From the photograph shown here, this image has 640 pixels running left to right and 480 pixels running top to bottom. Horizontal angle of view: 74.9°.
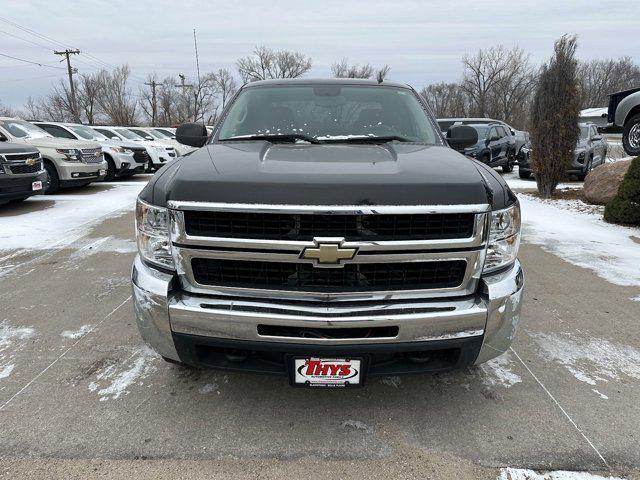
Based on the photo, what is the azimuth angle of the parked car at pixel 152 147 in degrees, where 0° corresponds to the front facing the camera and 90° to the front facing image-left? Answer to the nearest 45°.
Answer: approximately 315°

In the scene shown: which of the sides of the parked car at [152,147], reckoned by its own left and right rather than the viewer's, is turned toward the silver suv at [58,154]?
right

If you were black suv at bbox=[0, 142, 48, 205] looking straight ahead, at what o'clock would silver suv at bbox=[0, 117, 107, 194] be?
The silver suv is roughly at 8 o'clock from the black suv.

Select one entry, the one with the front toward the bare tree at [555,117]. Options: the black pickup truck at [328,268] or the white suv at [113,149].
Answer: the white suv

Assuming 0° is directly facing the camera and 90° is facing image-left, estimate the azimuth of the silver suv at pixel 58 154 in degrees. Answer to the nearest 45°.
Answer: approximately 315°

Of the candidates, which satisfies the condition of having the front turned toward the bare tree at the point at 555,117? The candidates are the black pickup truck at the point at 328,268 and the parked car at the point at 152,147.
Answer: the parked car
